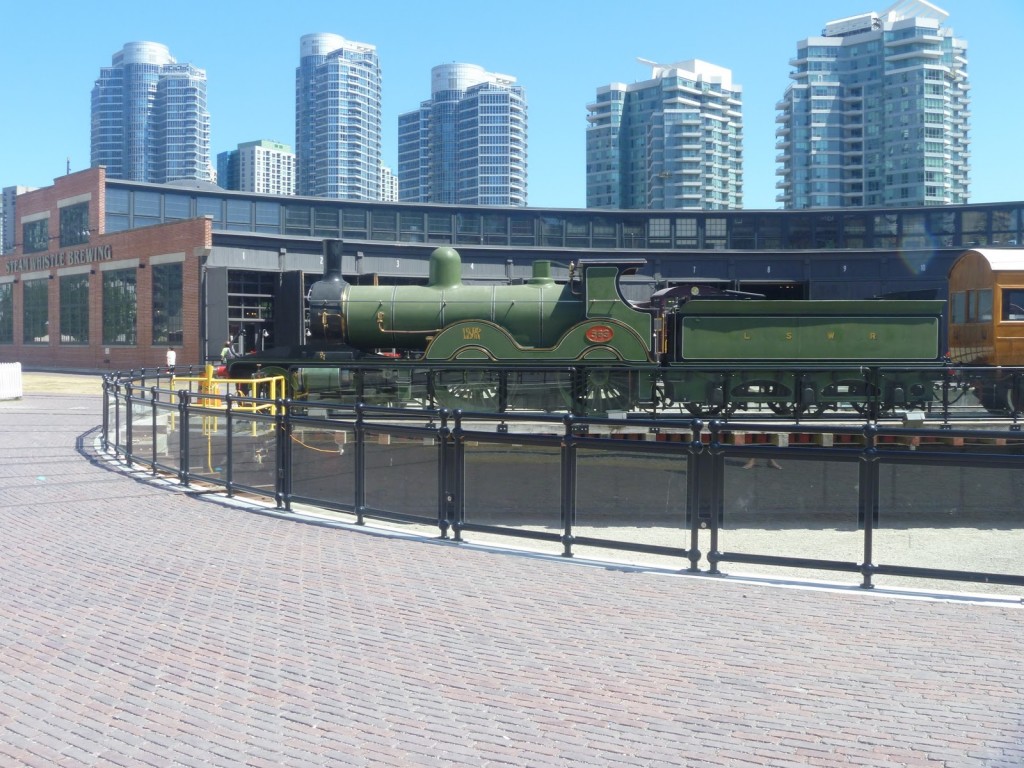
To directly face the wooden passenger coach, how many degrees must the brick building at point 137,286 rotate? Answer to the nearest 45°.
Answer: approximately 90° to its left

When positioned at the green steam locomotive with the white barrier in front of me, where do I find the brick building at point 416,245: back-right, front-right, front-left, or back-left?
front-right

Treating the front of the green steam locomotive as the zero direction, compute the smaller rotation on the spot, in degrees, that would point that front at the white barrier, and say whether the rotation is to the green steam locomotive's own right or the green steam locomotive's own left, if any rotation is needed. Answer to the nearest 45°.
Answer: approximately 45° to the green steam locomotive's own right

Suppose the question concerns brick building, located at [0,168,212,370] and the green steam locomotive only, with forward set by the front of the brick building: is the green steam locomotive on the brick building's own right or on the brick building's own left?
on the brick building's own left

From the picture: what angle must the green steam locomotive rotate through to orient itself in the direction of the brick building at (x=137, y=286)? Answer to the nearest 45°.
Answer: approximately 45° to its right

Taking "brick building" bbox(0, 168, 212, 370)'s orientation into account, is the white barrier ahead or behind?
ahead

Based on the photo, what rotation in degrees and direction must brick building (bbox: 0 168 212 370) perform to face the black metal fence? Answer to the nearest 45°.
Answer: approximately 45° to its left

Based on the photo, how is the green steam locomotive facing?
to the viewer's left

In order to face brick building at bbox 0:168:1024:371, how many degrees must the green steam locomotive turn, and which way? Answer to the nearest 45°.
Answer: approximately 90° to its right
